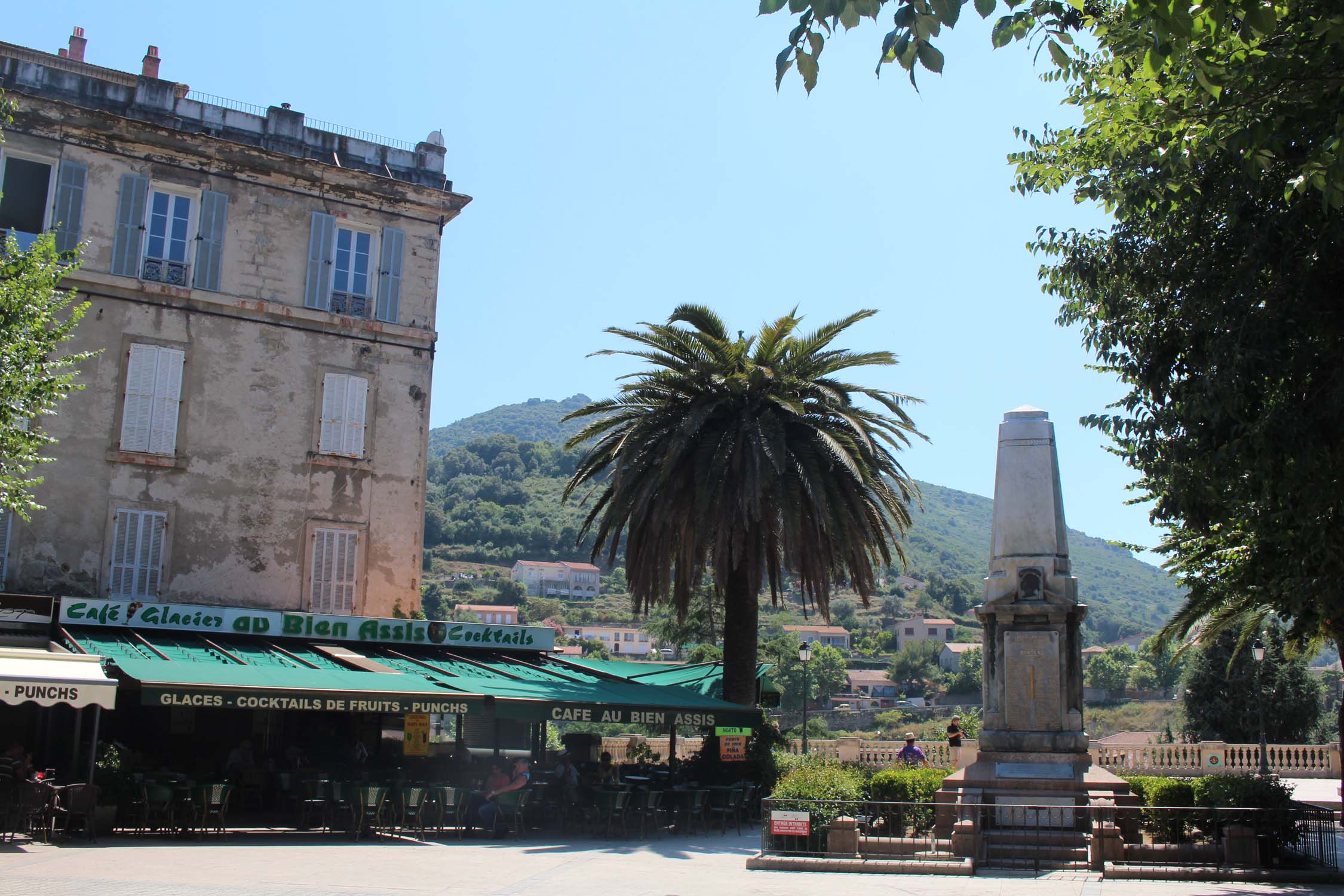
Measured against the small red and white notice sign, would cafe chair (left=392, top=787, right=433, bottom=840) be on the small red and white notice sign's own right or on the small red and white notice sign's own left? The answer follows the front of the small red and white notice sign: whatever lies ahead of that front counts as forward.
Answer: on the small red and white notice sign's own right

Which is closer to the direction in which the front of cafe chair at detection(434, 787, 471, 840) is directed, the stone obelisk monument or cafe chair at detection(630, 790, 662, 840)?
the cafe chair

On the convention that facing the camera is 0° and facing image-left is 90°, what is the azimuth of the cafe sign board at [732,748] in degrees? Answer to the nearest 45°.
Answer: approximately 0°
